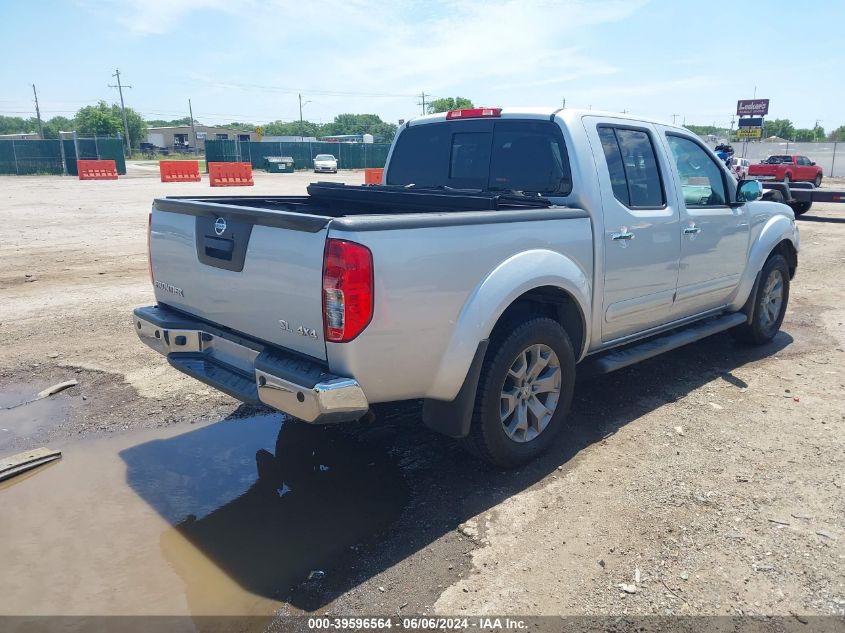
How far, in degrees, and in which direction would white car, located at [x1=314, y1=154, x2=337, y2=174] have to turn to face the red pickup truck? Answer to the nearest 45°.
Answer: approximately 45° to its left

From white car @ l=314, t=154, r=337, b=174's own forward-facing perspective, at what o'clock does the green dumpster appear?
The green dumpster is roughly at 3 o'clock from the white car.

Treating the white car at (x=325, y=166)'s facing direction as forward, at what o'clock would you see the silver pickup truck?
The silver pickup truck is roughly at 12 o'clock from the white car.

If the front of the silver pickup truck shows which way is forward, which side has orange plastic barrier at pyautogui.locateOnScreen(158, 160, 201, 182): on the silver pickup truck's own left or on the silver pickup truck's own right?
on the silver pickup truck's own left

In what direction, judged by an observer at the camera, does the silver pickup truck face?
facing away from the viewer and to the right of the viewer

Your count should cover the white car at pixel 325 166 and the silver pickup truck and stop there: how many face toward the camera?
1

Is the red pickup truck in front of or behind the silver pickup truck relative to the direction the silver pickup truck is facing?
in front

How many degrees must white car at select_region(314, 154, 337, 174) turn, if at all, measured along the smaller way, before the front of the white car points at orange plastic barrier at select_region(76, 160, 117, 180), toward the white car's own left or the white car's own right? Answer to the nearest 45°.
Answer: approximately 45° to the white car's own right

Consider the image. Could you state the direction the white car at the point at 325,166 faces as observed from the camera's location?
facing the viewer

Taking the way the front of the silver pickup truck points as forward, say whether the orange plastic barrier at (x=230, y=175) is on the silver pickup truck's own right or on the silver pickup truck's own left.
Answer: on the silver pickup truck's own left

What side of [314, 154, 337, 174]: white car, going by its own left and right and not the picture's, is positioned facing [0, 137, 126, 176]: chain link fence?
right
